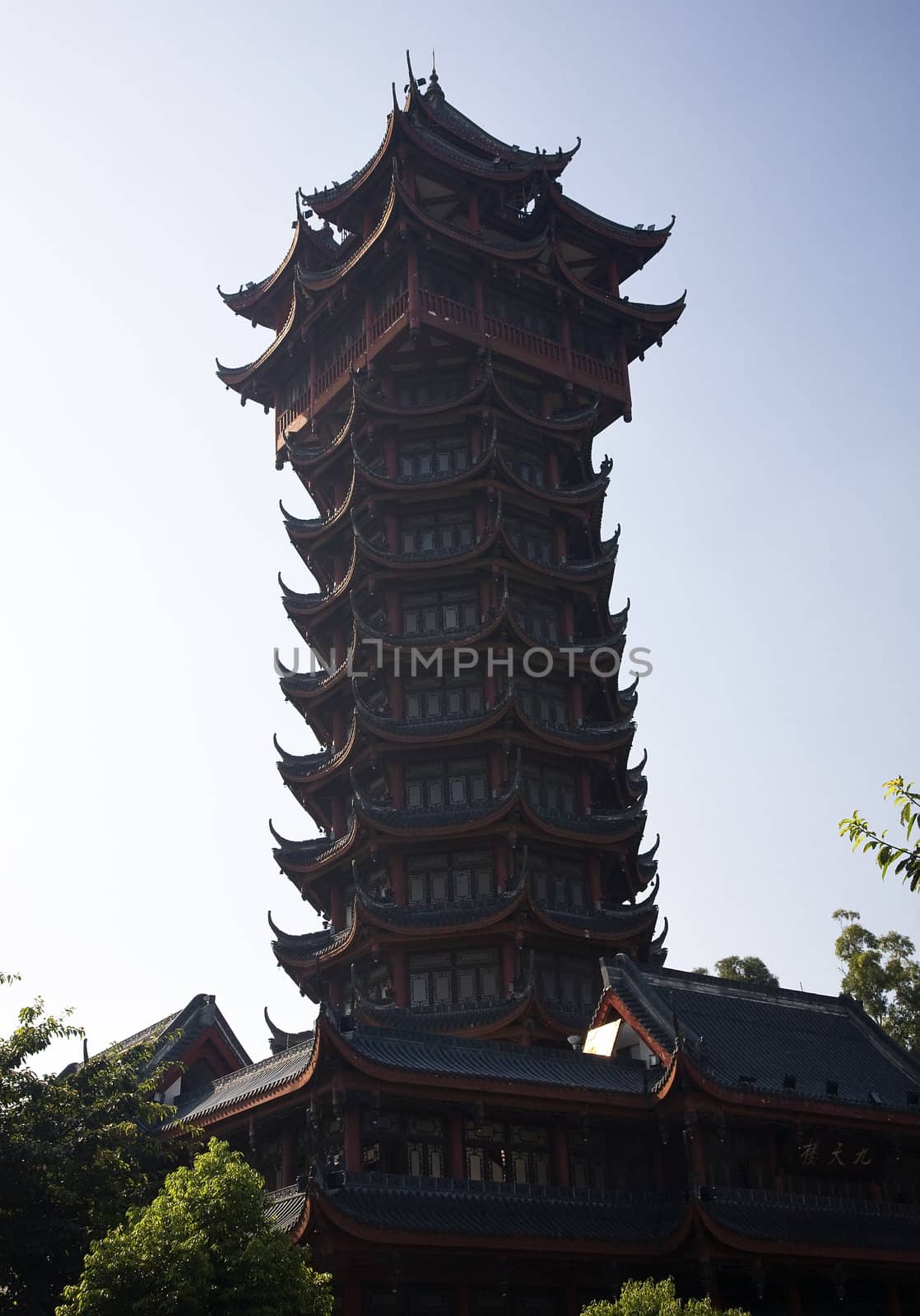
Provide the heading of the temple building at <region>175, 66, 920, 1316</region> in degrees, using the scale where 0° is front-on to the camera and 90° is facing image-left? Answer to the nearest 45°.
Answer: approximately 315°

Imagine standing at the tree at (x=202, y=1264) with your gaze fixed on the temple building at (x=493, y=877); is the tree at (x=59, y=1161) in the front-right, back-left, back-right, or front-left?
front-left

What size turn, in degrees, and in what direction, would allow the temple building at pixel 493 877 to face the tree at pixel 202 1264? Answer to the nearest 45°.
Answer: approximately 45° to its right

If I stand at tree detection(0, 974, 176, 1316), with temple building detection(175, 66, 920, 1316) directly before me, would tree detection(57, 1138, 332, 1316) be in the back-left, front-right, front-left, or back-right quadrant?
back-right

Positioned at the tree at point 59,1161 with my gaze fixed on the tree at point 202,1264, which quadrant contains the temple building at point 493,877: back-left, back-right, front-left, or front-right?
back-left
